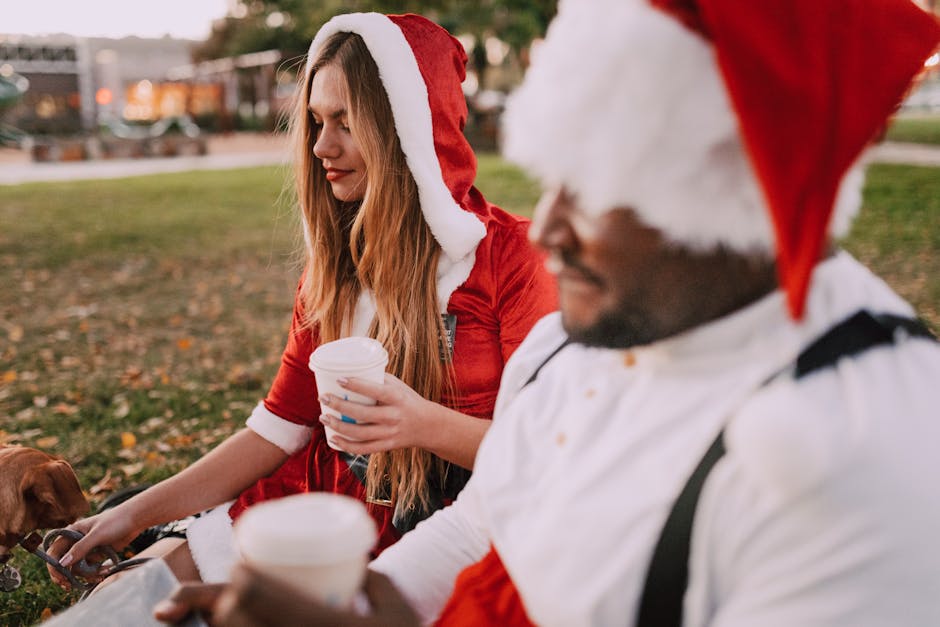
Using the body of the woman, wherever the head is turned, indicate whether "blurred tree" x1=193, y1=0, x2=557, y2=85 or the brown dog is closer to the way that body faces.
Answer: the brown dog

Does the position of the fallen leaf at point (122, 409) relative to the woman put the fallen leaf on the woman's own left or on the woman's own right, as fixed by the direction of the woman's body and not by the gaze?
on the woman's own right

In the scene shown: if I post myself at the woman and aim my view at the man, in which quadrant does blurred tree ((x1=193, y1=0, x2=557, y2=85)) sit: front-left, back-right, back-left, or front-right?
back-left

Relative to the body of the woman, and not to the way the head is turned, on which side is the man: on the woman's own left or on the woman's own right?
on the woman's own left

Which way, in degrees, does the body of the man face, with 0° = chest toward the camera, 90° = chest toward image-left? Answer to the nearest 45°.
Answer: approximately 45°

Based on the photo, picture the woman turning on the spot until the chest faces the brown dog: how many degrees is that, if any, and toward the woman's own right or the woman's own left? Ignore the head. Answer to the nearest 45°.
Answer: approximately 45° to the woman's own right

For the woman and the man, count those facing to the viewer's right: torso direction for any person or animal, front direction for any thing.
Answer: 0
